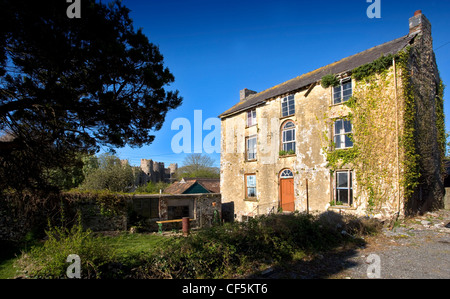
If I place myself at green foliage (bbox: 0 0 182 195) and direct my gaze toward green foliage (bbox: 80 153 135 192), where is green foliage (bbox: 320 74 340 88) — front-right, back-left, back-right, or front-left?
front-right

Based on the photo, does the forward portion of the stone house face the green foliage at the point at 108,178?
no

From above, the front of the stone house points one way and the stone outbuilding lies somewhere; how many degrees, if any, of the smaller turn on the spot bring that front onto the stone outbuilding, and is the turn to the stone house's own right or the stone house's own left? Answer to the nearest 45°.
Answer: approximately 45° to the stone house's own right

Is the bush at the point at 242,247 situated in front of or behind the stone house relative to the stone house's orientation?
in front

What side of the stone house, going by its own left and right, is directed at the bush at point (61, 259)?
front

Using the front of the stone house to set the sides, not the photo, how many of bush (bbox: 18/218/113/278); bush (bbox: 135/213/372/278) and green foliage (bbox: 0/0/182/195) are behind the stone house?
0

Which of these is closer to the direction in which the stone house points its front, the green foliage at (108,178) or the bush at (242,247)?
the bush

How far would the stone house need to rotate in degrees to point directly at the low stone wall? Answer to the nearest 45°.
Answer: approximately 45° to its right

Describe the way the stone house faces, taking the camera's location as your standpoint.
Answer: facing the viewer and to the left of the viewer
